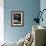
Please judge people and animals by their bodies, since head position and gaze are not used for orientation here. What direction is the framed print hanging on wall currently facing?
toward the camera
